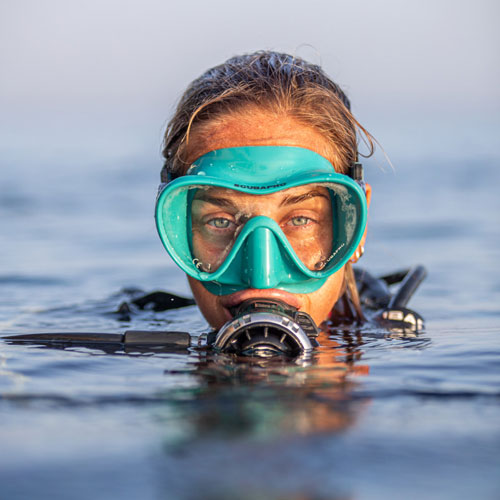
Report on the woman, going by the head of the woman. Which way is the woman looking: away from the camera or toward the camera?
toward the camera

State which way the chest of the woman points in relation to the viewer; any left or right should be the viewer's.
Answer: facing the viewer
